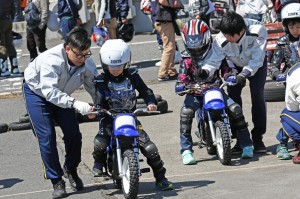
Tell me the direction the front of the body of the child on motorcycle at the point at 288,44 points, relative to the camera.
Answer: toward the camera

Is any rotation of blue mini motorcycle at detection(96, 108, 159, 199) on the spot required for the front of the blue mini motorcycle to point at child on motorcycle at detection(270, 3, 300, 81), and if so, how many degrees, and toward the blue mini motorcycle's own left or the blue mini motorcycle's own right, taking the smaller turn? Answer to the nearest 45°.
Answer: approximately 135° to the blue mini motorcycle's own left

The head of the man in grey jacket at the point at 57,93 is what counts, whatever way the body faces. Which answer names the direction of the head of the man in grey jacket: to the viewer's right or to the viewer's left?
to the viewer's right

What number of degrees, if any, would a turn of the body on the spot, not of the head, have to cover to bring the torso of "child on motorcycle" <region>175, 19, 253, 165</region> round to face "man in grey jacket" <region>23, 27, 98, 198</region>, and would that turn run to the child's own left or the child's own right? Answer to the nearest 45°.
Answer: approximately 45° to the child's own right

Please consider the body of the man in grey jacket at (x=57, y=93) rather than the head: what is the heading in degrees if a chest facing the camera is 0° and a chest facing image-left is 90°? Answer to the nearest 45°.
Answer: approximately 315°

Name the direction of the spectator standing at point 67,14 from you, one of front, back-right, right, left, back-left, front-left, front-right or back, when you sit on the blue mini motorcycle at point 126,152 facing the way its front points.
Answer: back

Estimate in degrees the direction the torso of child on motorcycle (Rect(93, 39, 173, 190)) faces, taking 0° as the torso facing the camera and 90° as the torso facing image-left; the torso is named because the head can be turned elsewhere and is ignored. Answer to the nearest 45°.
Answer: approximately 0°

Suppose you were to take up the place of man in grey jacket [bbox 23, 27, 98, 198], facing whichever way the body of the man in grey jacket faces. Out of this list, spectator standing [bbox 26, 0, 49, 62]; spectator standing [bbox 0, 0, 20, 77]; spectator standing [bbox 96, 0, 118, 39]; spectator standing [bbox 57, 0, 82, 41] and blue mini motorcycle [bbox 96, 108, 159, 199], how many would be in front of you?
1

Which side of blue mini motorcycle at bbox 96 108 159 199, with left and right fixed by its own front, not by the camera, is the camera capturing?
front

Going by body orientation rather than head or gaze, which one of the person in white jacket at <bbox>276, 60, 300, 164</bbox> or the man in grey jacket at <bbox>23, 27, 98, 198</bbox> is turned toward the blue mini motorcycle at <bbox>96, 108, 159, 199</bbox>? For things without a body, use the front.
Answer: the man in grey jacket

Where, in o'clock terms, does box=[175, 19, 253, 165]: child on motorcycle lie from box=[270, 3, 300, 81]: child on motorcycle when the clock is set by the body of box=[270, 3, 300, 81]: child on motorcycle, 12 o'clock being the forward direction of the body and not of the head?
box=[175, 19, 253, 165]: child on motorcycle is roughly at 2 o'clock from box=[270, 3, 300, 81]: child on motorcycle.
